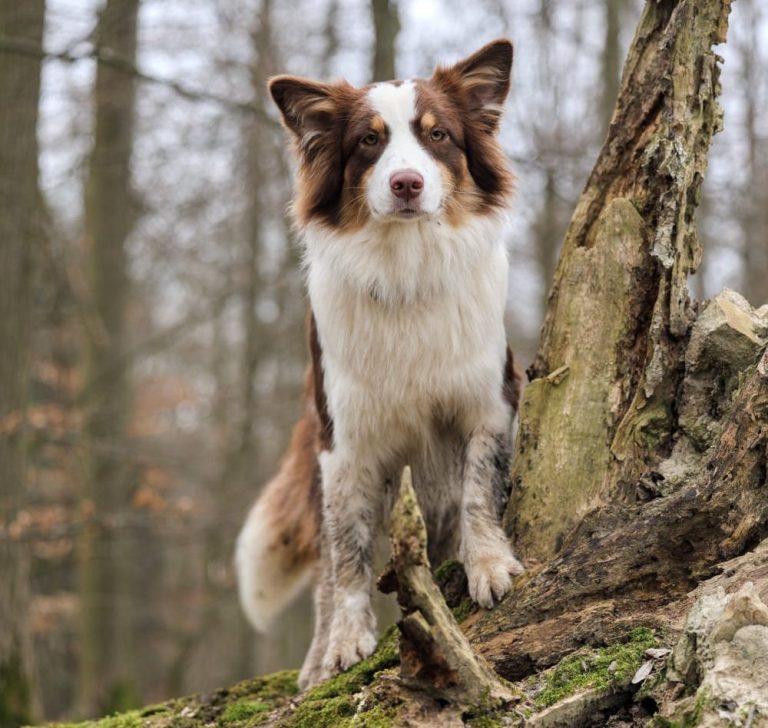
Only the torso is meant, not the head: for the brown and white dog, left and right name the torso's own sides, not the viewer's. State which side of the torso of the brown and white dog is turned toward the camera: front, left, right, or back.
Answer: front

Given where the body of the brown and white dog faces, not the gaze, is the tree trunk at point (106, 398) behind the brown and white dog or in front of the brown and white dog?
behind

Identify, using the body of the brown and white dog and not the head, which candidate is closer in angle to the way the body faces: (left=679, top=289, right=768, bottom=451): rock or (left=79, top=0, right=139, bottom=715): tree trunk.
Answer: the rock

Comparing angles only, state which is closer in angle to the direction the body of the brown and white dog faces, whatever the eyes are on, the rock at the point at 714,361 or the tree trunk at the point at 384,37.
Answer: the rock

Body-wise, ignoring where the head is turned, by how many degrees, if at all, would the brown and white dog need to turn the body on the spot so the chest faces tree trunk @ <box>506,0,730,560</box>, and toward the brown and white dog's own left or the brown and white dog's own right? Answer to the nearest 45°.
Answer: approximately 45° to the brown and white dog's own left

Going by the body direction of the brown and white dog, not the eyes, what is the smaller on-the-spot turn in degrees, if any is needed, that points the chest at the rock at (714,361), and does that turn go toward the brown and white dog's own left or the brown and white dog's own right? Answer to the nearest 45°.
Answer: approximately 45° to the brown and white dog's own left

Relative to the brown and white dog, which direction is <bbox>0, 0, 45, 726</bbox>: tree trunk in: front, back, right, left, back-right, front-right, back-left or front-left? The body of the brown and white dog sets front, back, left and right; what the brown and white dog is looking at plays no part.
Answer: back-right
